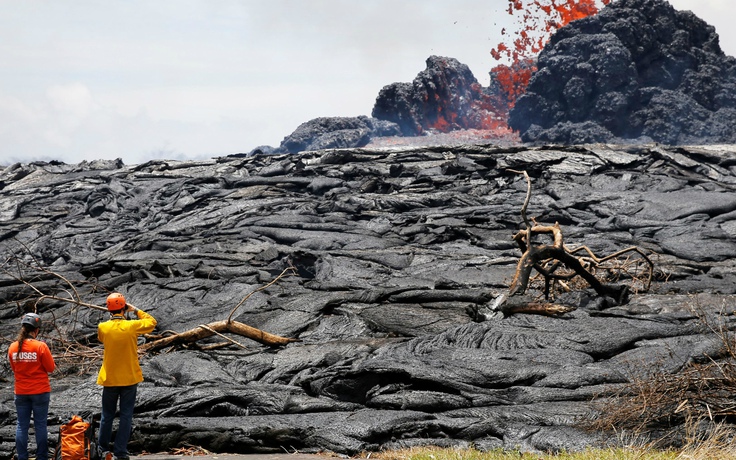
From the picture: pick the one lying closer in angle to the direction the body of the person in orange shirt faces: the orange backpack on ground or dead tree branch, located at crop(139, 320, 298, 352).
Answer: the dead tree branch

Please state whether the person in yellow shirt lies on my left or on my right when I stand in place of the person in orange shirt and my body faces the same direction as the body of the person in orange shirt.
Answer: on my right

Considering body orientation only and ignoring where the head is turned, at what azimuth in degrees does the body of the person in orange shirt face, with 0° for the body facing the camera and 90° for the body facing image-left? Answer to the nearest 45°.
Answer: approximately 225°

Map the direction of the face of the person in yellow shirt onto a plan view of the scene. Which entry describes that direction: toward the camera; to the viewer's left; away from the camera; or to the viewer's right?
away from the camera

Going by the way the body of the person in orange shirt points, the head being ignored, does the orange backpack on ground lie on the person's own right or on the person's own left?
on the person's own right

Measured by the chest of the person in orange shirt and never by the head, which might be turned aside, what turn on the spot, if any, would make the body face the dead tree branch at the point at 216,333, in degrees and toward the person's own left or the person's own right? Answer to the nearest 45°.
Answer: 0° — they already face it

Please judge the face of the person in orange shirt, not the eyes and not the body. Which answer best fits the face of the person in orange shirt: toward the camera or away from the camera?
away from the camera
